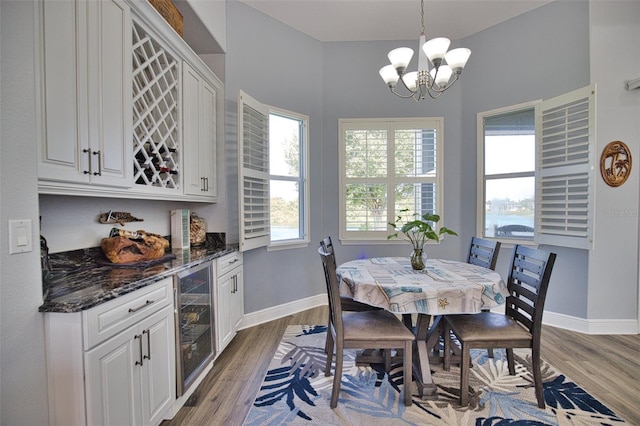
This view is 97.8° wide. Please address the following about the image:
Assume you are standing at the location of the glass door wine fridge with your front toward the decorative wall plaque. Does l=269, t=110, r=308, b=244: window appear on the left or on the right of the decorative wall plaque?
left

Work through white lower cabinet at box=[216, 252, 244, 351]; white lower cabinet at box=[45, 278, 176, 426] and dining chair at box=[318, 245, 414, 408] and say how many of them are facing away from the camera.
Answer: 0

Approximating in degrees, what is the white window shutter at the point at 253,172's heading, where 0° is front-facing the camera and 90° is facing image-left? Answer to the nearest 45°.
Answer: approximately 315°

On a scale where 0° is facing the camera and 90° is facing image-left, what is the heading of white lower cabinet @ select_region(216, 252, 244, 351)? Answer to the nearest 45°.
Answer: approximately 315°

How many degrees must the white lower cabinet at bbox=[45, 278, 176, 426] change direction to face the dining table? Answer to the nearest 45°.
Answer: approximately 45° to its left

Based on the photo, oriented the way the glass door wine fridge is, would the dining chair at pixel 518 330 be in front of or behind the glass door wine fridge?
in front

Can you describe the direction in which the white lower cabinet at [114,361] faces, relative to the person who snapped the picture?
facing the viewer and to the right of the viewer

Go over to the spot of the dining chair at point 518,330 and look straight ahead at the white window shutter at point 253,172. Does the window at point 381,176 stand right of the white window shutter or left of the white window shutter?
right

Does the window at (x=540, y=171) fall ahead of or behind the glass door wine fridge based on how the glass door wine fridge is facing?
ahead

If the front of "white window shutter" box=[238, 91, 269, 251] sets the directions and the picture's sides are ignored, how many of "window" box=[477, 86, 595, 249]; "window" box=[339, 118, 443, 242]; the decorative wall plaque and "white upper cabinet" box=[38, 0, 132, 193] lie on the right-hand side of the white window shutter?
1

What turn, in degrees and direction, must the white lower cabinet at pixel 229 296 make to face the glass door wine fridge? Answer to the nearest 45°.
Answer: approximately 90° to its right

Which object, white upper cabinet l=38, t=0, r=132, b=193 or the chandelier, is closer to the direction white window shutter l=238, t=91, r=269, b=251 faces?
the chandelier

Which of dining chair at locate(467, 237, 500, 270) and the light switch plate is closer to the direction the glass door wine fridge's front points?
the dining chair

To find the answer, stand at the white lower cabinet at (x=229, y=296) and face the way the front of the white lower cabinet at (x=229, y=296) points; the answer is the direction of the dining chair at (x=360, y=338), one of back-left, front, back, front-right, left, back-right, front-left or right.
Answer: front
